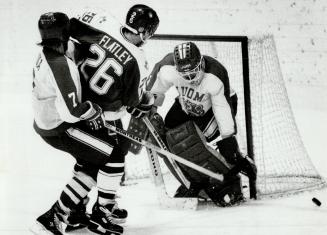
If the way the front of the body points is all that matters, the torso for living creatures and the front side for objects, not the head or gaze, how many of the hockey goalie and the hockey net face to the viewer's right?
0

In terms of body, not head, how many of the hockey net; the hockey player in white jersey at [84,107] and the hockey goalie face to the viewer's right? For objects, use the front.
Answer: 1

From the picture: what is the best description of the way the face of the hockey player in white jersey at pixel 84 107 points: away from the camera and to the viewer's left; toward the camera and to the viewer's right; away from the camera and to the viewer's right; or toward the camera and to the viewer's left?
away from the camera and to the viewer's right

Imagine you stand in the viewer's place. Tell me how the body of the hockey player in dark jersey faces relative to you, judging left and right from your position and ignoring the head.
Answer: facing away from the viewer and to the right of the viewer

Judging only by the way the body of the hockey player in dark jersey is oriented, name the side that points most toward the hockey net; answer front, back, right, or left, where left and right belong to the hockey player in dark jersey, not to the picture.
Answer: front

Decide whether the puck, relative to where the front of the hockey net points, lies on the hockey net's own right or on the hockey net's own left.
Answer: on the hockey net's own left

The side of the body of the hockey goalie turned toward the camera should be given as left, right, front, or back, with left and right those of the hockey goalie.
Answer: front

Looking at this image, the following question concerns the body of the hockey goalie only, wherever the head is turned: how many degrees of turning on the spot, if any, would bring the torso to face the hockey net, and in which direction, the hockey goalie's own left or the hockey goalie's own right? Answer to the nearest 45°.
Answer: approximately 135° to the hockey goalie's own left

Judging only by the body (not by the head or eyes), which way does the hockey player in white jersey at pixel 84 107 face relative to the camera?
to the viewer's right

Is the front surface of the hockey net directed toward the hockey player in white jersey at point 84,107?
yes

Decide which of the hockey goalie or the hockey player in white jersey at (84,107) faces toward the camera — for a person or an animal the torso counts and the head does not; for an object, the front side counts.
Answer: the hockey goalie

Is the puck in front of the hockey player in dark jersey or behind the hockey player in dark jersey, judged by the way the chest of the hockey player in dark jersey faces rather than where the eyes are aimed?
in front

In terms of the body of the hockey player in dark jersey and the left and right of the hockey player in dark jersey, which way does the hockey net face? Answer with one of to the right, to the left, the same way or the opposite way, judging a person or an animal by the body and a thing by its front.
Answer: the opposite way

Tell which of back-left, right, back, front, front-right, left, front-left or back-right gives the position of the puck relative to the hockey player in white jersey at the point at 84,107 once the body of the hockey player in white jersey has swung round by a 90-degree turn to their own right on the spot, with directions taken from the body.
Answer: left

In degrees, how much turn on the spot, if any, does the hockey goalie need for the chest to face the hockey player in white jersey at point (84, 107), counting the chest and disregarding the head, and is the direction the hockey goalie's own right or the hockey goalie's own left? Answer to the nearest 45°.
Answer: approximately 45° to the hockey goalie's own right

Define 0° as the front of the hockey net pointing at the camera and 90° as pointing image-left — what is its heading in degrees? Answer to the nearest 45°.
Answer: approximately 45°

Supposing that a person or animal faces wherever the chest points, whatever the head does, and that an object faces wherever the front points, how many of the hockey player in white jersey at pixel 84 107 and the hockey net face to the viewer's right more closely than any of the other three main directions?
1
